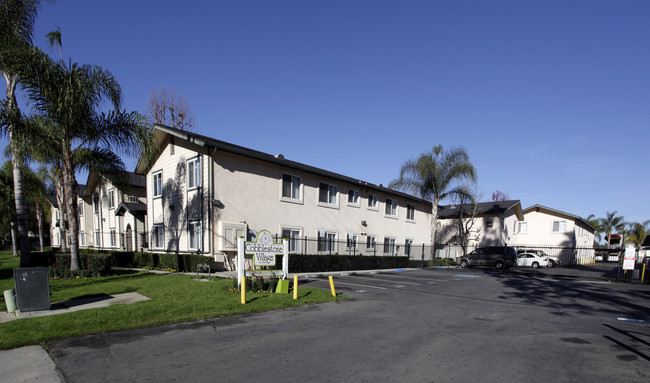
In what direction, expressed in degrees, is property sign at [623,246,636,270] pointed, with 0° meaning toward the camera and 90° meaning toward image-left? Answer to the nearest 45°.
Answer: approximately 0°

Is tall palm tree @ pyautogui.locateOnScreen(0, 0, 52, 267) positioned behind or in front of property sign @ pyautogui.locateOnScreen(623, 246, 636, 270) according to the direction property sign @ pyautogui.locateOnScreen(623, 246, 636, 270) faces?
in front

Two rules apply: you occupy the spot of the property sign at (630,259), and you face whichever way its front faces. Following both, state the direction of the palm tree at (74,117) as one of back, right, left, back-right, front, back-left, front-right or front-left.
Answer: front-right
